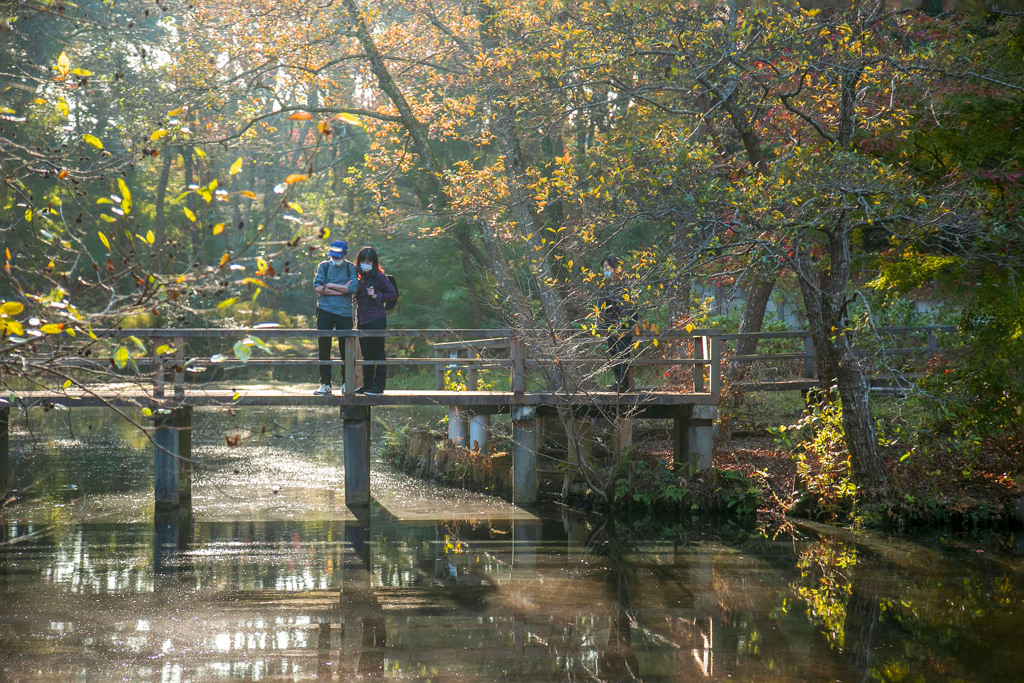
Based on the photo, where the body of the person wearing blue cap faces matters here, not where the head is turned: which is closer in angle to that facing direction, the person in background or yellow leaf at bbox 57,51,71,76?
the yellow leaf

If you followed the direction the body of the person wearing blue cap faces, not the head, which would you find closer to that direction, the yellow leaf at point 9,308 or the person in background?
the yellow leaf

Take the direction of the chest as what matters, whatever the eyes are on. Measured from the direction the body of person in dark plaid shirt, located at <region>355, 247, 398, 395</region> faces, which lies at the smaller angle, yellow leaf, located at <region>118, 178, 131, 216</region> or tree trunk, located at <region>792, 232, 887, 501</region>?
the yellow leaf

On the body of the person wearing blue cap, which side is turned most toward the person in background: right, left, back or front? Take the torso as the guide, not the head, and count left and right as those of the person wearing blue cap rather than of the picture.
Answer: left

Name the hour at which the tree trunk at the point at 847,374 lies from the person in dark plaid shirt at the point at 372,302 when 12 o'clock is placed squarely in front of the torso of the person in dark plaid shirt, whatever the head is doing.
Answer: The tree trunk is roughly at 8 o'clock from the person in dark plaid shirt.
